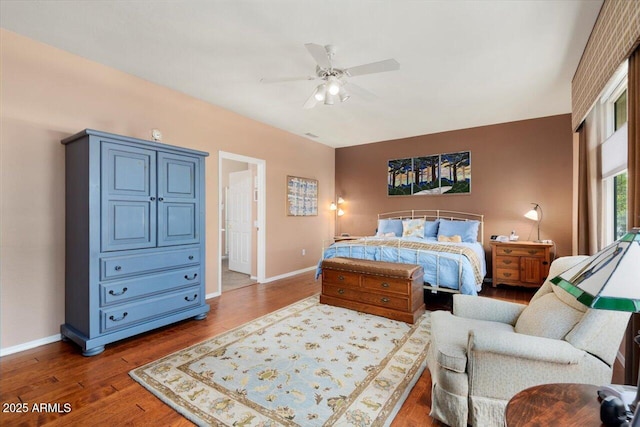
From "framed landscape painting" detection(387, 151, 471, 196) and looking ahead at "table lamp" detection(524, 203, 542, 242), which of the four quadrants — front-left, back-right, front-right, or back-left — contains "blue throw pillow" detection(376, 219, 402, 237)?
back-right

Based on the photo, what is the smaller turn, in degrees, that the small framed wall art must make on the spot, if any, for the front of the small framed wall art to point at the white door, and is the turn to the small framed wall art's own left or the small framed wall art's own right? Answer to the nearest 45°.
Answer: approximately 135° to the small framed wall art's own right

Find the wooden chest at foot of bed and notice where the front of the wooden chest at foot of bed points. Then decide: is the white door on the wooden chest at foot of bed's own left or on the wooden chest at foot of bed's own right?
on the wooden chest at foot of bed's own right

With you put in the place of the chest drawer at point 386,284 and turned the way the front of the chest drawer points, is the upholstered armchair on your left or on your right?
on your left

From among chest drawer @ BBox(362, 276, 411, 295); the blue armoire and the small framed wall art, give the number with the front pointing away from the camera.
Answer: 0

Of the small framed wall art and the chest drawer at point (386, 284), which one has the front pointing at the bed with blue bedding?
the small framed wall art

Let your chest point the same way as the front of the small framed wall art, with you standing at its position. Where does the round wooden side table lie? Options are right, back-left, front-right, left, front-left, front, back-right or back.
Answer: front-right

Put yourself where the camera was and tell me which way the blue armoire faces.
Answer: facing the viewer and to the right of the viewer

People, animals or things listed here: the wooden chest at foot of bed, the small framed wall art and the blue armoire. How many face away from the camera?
0

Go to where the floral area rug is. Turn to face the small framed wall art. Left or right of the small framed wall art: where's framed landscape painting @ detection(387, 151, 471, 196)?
right

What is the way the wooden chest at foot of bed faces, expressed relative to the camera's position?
facing the viewer and to the left of the viewer

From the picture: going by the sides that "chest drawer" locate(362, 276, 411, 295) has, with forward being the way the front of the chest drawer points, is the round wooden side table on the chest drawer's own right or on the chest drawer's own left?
on the chest drawer's own left

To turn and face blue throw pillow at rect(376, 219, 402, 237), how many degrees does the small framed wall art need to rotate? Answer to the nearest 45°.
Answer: approximately 45° to its left

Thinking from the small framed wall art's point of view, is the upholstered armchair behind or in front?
in front

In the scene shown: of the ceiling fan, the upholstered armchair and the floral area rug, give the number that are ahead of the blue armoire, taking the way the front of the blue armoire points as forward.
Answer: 3

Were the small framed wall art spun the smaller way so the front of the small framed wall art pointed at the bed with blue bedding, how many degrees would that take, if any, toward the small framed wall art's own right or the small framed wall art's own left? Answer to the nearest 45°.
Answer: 0° — it already faces it

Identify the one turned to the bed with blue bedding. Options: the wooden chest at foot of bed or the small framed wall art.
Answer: the small framed wall art

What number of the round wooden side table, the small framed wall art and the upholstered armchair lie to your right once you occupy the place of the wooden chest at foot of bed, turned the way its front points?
1

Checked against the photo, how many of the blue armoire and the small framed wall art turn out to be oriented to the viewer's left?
0

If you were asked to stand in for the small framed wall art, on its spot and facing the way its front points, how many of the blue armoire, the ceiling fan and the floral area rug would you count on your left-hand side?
0

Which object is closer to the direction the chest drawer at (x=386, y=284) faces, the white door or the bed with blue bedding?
the white door
